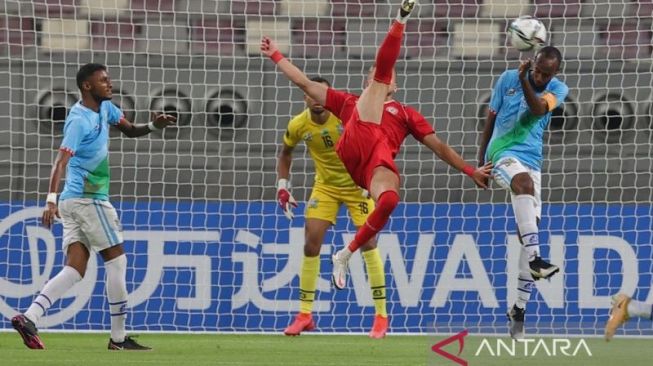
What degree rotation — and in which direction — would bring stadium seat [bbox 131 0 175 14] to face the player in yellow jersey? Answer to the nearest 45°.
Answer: approximately 45° to its left

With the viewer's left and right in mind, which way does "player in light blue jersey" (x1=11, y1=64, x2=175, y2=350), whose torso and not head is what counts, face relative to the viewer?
facing to the right of the viewer

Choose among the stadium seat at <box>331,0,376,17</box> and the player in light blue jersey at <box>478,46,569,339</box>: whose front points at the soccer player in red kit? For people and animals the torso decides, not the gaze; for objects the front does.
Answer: the stadium seat

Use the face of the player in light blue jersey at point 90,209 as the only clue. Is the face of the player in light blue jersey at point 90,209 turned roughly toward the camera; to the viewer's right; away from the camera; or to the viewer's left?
to the viewer's right

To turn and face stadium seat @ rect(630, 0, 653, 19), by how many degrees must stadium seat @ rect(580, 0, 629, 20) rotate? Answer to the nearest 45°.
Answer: approximately 90° to its left

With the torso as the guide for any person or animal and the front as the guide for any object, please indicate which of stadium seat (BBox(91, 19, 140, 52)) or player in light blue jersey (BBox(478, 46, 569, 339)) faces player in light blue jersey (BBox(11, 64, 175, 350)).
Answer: the stadium seat

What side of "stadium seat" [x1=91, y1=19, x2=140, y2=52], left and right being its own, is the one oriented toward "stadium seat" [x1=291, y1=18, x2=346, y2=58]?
left

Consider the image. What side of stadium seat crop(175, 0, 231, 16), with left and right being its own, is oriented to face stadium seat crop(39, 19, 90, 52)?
right

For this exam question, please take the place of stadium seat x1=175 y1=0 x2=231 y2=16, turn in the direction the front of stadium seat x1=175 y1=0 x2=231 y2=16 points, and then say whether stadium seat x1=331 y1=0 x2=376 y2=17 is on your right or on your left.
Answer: on your left

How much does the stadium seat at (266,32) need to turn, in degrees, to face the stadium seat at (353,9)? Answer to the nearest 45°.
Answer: approximately 90° to its left
